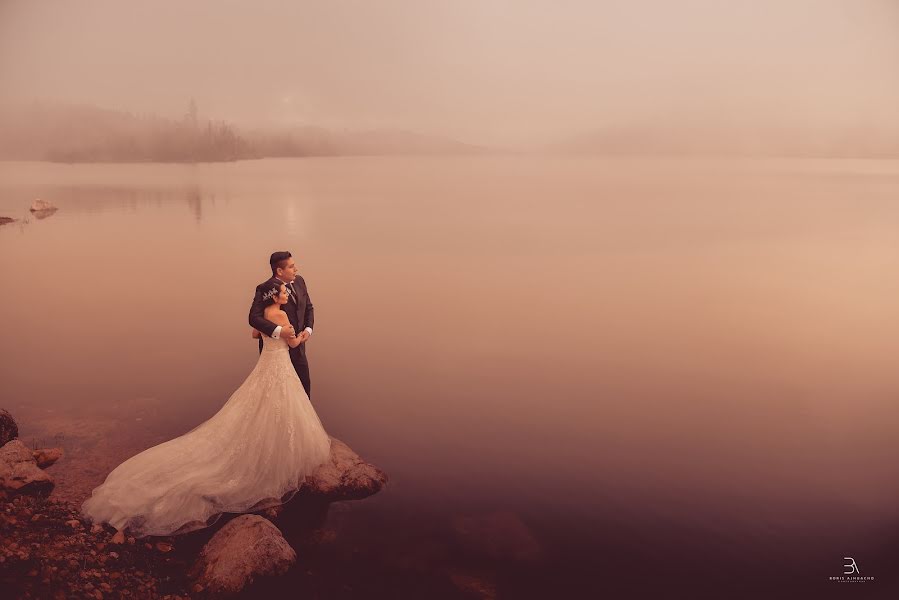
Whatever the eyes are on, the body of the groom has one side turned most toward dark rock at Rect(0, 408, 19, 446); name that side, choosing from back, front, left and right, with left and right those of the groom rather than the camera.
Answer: back

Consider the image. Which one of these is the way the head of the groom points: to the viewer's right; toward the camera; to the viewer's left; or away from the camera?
to the viewer's right

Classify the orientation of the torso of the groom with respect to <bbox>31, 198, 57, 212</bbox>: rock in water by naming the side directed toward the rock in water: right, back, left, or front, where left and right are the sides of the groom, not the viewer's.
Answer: back

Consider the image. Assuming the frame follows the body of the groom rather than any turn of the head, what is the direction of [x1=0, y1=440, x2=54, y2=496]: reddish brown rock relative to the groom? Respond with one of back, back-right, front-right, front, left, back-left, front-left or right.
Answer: back-right

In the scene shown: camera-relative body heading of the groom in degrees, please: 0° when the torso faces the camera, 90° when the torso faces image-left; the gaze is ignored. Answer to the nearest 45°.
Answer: approximately 315°
